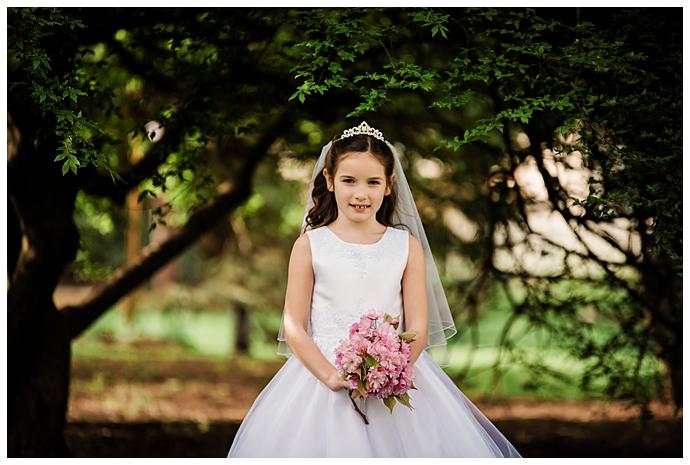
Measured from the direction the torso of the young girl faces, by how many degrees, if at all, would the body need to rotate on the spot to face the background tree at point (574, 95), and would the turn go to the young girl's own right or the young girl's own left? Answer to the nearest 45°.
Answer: approximately 135° to the young girl's own left

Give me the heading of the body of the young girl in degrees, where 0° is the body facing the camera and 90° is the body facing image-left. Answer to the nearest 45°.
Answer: approximately 0°
